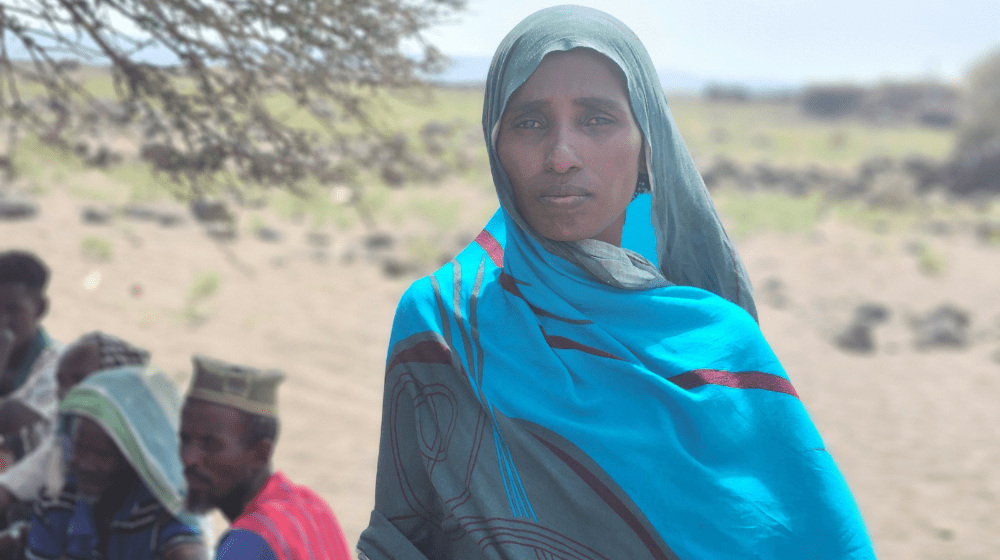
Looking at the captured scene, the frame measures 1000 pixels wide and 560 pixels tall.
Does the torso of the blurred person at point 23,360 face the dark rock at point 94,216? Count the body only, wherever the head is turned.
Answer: no

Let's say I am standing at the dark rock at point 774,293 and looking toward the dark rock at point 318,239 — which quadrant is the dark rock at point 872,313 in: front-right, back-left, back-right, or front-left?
back-left

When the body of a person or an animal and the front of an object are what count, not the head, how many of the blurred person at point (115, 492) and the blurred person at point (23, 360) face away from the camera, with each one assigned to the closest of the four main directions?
0

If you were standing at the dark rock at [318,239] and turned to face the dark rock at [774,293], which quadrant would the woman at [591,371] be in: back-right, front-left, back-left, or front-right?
front-right

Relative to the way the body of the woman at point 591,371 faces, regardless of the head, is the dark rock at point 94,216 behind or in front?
behind

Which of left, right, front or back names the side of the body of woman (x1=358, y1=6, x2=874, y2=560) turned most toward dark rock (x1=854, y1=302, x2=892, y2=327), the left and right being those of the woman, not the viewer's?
back

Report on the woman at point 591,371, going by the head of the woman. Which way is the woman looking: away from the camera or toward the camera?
toward the camera

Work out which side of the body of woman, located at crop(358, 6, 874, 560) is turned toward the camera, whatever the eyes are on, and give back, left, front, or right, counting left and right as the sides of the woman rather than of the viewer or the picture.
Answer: front

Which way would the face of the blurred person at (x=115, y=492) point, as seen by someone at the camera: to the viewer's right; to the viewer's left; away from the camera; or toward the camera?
toward the camera

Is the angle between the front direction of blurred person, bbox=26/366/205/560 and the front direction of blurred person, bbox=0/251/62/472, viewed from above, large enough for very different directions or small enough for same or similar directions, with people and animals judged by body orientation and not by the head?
same or similar directions

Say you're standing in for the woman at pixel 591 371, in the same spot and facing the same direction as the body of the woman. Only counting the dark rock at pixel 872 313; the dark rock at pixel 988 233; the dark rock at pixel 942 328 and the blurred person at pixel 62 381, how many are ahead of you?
0

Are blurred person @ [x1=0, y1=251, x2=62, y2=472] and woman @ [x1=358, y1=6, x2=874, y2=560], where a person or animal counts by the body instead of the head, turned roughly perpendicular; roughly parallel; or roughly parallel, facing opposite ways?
roughly parallel

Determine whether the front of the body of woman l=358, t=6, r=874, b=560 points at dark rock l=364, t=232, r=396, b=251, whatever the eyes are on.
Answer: no

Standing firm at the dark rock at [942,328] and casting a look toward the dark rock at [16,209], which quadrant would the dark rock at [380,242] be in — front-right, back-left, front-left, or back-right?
front-right
